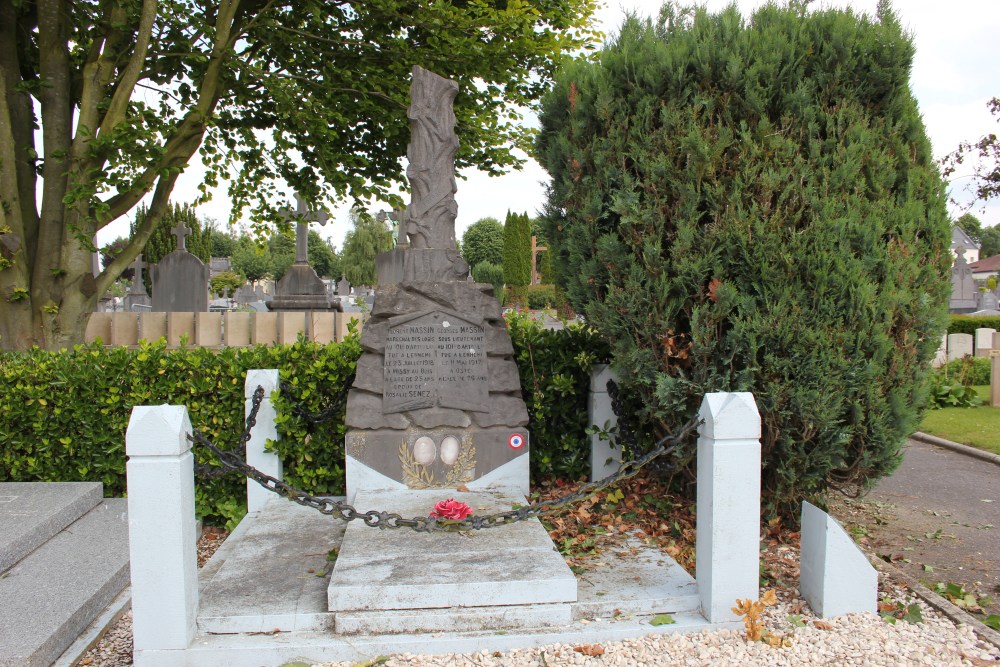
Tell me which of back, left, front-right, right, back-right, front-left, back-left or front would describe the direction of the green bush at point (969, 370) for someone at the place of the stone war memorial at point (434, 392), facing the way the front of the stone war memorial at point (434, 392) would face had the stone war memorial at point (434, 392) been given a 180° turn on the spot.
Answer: front-right

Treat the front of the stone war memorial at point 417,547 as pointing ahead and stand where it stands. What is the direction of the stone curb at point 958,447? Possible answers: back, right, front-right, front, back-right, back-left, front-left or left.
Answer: back-left

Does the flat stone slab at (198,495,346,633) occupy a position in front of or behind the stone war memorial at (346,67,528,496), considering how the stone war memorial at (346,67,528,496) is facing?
in front

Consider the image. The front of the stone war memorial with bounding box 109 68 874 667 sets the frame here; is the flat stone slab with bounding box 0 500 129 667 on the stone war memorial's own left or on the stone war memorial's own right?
on the stone war memorial's own right

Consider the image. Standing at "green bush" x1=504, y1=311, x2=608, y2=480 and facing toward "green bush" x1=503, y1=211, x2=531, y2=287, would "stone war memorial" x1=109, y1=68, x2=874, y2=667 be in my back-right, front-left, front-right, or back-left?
back-left

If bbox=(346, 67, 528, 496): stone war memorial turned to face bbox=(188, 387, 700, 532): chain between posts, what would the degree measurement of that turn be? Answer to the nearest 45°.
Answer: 0° — it already faces it

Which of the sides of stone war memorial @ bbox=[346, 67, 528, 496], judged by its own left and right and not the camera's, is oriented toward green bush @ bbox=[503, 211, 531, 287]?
back

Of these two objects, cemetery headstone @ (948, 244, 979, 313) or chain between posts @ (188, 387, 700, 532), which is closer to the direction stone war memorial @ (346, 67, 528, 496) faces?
the chain between posts

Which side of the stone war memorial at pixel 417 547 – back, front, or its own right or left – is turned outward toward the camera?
front

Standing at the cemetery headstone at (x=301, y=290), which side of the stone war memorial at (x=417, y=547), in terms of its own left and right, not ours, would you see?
back

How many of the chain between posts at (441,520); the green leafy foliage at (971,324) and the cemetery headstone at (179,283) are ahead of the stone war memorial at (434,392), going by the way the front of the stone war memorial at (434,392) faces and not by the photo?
1

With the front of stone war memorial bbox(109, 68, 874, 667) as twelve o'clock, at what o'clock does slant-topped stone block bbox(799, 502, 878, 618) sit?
The slant-topped stone block is roughly at 9 o'clock from the stone war memorial.
